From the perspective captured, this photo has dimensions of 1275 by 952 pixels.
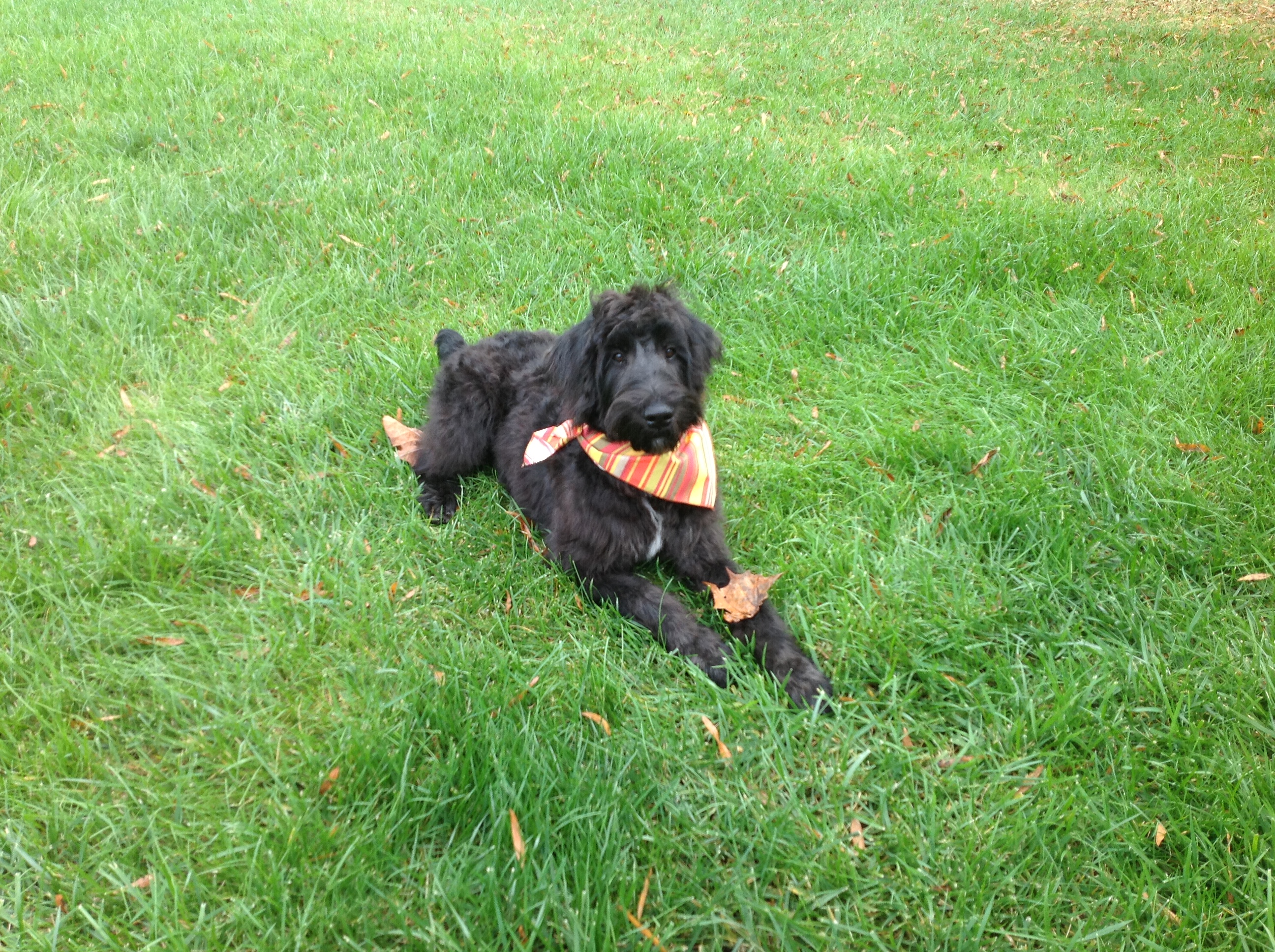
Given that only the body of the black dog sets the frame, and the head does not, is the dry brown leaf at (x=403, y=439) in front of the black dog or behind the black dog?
behind

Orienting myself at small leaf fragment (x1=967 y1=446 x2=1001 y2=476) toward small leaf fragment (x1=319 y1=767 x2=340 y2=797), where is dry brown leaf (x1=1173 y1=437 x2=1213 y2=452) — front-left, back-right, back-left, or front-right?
back-left

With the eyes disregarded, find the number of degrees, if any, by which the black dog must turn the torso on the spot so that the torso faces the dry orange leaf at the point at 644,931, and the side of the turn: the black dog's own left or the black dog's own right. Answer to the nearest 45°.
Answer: approximately 45° to the black dog's own right

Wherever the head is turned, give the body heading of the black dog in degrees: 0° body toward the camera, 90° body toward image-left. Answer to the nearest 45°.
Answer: approximately 315°

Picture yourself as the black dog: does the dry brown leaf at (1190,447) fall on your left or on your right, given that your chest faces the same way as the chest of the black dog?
on your left

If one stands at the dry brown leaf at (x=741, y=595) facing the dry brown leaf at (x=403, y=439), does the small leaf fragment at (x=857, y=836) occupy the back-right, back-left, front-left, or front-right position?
back-left

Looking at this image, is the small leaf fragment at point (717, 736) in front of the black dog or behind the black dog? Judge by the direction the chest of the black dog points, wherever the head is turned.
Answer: in front

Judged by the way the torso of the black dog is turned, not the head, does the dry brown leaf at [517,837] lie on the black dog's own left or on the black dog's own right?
on the black dog's own right

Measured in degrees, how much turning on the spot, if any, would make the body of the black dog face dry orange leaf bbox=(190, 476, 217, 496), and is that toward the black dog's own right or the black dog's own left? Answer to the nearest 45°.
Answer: approximately 135° to the black dog's own right

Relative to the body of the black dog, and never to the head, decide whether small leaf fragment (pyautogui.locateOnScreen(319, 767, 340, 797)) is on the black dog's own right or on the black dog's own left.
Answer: on the black dog's own right

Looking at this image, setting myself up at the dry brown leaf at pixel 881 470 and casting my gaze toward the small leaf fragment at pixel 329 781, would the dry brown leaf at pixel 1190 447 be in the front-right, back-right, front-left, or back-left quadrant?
back-left

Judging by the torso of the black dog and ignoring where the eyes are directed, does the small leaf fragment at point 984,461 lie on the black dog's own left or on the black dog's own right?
on the black dog's own left
